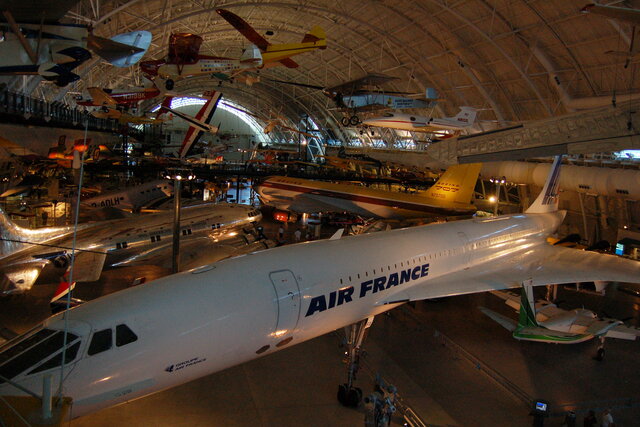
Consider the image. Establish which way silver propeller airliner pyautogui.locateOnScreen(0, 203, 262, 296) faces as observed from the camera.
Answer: facing away from the viewer and to the right of the viewer

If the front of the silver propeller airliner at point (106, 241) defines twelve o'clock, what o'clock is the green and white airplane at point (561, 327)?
The green and white airplane is roughly at 3 o'clock from the silver propeller airliner.

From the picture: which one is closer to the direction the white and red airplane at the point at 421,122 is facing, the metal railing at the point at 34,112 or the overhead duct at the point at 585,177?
the metal railing

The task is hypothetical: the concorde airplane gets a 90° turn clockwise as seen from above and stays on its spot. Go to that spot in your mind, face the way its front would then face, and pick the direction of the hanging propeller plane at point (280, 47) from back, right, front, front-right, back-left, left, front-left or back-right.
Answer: front-right

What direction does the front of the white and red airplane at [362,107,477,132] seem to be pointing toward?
to the viewer's left

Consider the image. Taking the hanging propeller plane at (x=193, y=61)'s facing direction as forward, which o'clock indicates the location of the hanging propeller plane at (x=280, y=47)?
the hanging propeller plane at (x=280, y=47) is roughly at 6 o'clock from the hanging propeller plane at (x=193, y=61).

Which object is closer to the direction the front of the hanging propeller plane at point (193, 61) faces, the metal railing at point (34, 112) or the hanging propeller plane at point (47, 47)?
the metal railing

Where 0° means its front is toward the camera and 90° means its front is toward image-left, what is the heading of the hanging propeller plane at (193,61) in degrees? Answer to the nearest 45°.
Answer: approximately 90°

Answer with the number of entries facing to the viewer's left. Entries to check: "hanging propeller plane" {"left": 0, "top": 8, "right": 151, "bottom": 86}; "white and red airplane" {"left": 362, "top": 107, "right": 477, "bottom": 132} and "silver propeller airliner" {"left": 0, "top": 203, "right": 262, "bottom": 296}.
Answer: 2
